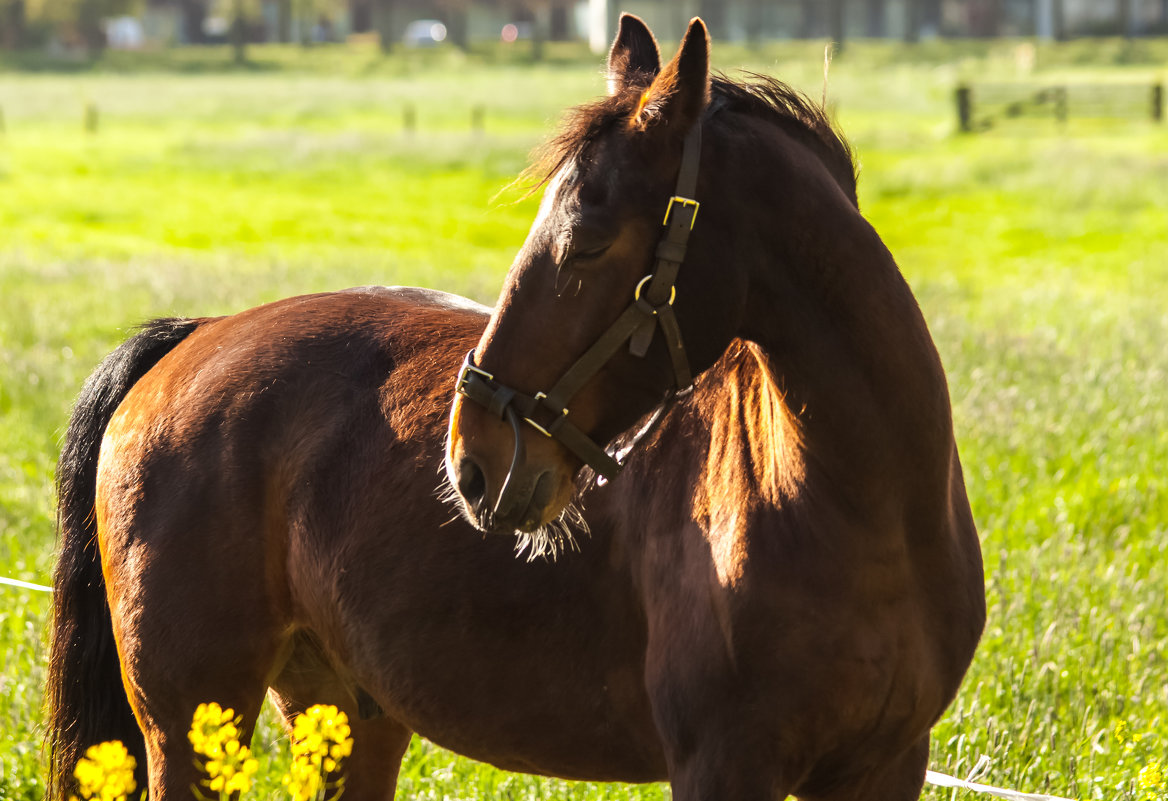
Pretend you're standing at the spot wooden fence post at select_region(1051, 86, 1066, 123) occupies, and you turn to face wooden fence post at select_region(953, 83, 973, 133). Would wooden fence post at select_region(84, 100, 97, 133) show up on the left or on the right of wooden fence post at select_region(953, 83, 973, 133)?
right

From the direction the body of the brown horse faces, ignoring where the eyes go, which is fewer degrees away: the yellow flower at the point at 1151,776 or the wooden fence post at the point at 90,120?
the yellow flower

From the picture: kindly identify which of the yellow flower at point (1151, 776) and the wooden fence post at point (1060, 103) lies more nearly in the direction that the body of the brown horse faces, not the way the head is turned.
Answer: the yellow flower

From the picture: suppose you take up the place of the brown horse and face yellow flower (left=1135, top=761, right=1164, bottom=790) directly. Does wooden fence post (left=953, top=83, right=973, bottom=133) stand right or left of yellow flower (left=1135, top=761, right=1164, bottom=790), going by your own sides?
left

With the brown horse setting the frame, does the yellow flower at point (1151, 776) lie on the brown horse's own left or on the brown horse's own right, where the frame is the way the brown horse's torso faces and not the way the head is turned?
on the brown horse's own left

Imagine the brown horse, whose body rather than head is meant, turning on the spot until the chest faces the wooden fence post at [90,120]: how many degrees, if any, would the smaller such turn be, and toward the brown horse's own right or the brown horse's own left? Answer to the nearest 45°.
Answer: approximately 135° to the brown horse's own left

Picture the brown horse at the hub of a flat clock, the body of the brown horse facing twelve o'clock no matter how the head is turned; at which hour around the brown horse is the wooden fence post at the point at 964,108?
The wooden fence post is roughly at 8 o'clock from the brown horse.

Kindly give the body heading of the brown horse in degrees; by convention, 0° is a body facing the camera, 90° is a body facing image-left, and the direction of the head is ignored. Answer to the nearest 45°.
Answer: approximately 315°

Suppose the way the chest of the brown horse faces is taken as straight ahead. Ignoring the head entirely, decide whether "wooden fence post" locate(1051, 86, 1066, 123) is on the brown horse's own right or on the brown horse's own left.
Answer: on the brown horse's own left
